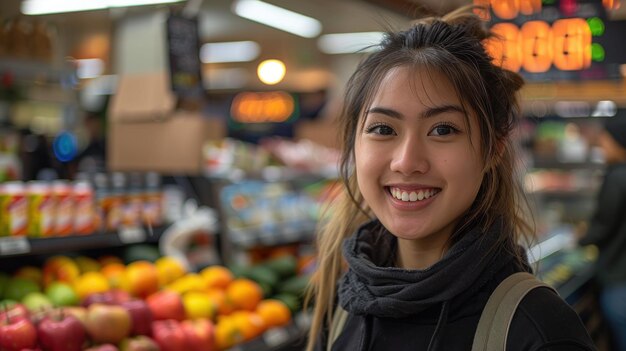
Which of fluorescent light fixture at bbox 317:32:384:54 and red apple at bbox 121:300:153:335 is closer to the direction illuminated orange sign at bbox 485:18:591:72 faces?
the red apple

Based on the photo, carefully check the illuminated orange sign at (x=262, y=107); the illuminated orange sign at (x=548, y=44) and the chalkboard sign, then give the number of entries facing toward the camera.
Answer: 3

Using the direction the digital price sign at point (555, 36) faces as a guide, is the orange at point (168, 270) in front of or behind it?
in front

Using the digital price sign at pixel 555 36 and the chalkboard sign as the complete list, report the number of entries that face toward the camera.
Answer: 2

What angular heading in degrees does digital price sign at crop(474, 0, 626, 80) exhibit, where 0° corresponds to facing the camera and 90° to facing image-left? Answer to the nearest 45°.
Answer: approximately 0°

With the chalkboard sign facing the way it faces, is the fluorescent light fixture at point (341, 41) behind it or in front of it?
behind

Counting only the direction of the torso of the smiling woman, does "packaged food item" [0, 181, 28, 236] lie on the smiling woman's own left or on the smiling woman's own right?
on the smiling woman's own right

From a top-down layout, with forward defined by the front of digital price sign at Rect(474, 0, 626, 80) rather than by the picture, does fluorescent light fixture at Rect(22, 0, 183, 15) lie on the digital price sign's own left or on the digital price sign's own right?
on the digital price sign's own right

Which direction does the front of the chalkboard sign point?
toward the camera

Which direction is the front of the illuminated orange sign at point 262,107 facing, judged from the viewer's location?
facing the viewer

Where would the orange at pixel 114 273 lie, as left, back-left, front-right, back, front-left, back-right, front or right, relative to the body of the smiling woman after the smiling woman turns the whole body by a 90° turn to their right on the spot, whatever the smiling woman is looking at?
front

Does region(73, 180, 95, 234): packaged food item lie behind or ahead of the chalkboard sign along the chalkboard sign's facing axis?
ahead

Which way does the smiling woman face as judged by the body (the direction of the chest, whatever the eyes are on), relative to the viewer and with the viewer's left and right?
facing the viewer and to the left of the viewer

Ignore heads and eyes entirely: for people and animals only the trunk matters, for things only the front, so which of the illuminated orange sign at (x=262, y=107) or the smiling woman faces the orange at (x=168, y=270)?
the illuminated orange sign
